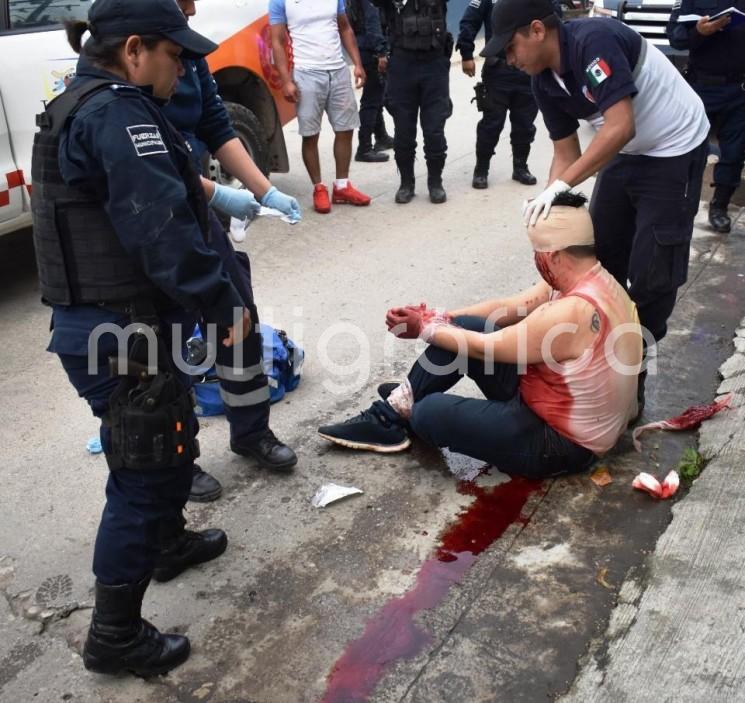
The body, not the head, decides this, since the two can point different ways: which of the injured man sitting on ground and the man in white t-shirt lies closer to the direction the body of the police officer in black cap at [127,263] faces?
the injured man sitting on ground

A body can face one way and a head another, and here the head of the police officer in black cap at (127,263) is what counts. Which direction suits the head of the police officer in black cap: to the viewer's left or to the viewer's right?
to the viewer's right

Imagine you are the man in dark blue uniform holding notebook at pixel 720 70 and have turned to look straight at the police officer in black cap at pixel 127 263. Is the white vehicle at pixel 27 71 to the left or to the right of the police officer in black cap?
right

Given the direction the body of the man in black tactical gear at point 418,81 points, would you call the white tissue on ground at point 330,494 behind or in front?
in front

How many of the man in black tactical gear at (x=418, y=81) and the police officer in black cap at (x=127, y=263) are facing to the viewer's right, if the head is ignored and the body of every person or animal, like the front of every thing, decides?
1

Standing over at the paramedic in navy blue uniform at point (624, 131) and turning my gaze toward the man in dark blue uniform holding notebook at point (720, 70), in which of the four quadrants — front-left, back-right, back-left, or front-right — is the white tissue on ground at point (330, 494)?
back-left

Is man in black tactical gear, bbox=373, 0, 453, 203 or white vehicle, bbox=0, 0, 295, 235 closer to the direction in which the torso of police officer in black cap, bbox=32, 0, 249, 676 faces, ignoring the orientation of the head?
the man in black tactical gear

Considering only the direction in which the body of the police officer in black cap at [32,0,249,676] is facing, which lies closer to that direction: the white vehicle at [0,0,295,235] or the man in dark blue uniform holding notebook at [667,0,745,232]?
the man in dark blue uniform holding notebook

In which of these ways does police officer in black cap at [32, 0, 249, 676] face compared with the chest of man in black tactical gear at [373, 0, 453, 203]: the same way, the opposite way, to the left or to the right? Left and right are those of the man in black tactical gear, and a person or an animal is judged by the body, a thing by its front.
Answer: to the left

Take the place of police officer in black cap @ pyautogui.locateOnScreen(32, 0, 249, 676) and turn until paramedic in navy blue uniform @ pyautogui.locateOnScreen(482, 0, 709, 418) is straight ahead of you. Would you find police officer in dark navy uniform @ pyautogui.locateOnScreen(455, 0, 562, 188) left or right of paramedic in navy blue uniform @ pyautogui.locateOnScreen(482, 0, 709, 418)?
left

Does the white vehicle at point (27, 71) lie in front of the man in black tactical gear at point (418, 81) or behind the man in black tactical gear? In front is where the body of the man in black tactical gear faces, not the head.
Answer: in front

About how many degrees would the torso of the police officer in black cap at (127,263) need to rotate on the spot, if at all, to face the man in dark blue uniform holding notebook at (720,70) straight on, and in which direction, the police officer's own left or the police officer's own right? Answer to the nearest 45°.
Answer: approximately 45° to the police officer's own left

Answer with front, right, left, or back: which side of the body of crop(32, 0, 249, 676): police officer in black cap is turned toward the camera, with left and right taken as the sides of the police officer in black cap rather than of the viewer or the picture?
right

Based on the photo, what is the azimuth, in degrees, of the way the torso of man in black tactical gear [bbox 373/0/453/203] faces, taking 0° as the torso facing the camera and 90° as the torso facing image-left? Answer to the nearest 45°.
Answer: approximately 0°

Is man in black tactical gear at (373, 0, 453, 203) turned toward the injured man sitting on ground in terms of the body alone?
yes
